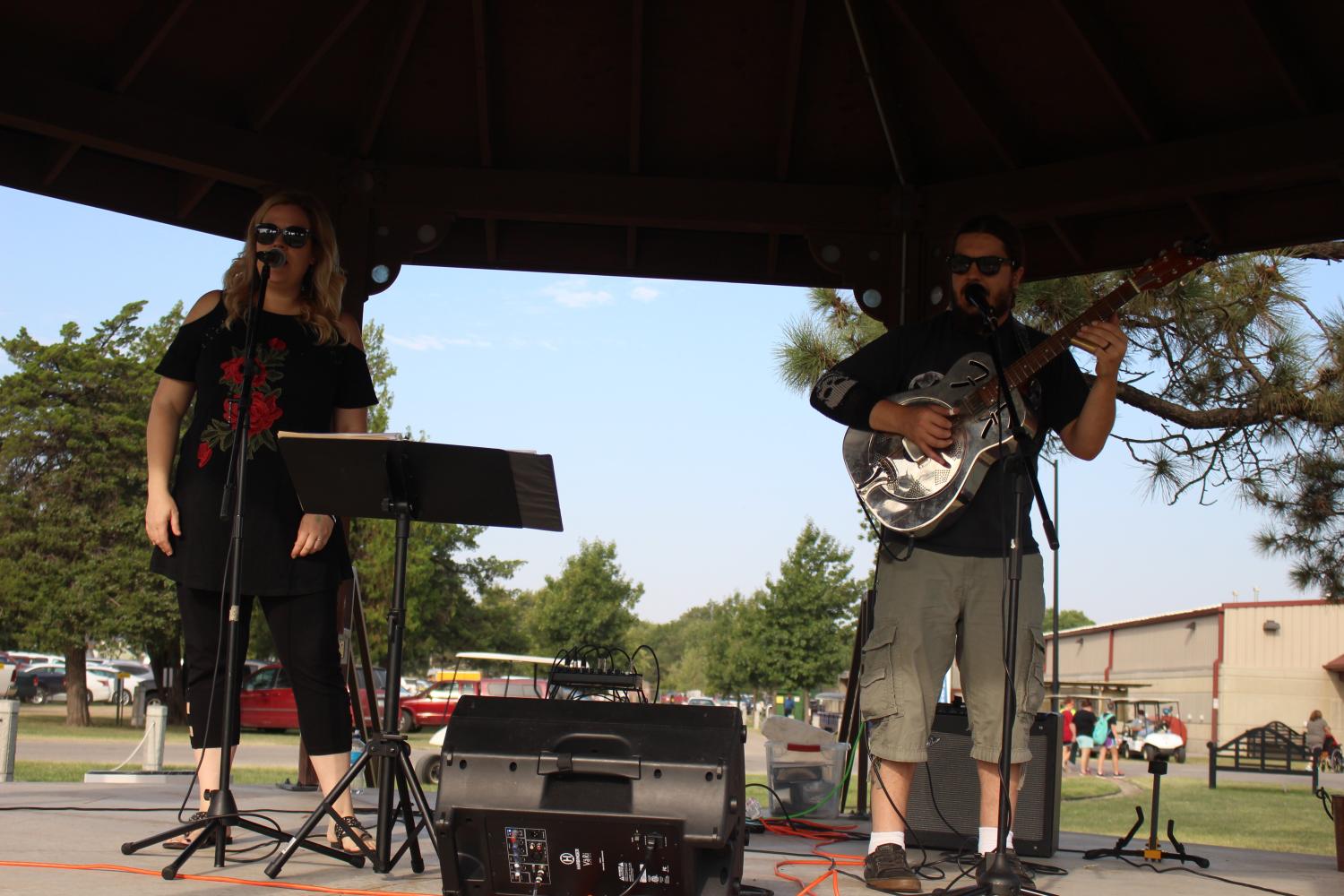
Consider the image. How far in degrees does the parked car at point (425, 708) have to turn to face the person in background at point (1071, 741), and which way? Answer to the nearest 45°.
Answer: approximately 180°

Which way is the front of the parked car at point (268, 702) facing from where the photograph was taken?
facing to the left of the viewer

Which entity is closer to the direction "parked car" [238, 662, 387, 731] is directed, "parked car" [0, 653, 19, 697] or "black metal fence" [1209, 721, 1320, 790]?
the parked car

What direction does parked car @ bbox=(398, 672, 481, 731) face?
to the viewer's left

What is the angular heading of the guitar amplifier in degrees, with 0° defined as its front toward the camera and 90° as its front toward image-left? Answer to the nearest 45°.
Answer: approximately 0°

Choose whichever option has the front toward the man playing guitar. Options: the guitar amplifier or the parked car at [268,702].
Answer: the guitar amplifier

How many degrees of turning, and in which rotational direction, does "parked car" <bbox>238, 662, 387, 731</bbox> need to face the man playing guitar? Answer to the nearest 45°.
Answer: approximately 90° to its left

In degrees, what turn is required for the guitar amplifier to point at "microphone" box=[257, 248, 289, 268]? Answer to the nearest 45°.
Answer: approximately 45° to its right
